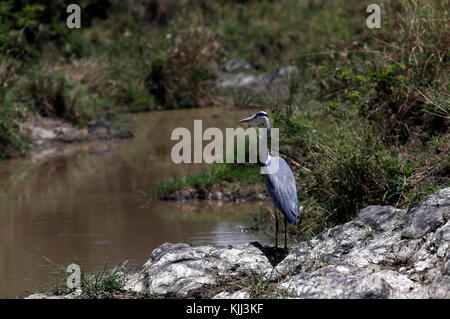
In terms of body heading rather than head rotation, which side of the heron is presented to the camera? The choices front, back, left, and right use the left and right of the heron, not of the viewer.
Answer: left

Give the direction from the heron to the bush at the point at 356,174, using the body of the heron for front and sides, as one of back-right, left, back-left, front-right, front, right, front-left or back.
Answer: back-right
